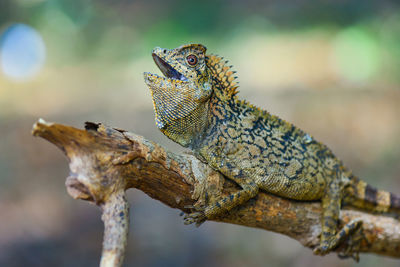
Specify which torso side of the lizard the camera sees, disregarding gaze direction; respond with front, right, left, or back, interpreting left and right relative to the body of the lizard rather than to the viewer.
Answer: left
